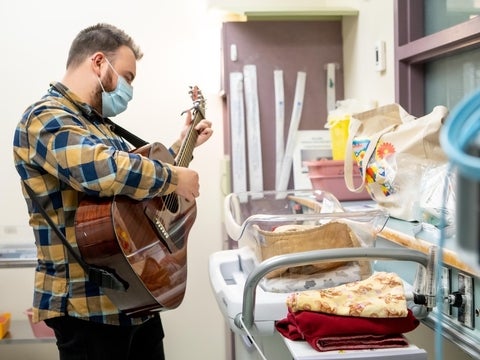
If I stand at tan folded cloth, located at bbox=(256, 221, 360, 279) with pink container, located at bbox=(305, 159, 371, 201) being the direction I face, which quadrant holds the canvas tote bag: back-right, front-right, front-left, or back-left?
front-right

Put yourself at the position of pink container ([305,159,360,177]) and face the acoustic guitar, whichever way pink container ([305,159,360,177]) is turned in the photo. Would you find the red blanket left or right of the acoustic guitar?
left

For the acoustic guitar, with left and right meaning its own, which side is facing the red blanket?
front

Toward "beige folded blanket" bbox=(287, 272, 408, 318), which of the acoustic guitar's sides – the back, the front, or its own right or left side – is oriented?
front

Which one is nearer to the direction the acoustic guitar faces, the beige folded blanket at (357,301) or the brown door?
the beige folded blanket

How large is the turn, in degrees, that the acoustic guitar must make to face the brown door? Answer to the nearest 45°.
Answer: approximately 90° to its left

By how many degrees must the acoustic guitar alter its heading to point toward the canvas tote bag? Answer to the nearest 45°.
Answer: approximately 45° to its left

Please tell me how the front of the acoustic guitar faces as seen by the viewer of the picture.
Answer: facing the viewer and to the right of the viewer

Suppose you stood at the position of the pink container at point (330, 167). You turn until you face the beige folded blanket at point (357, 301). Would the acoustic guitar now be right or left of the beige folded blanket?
right
